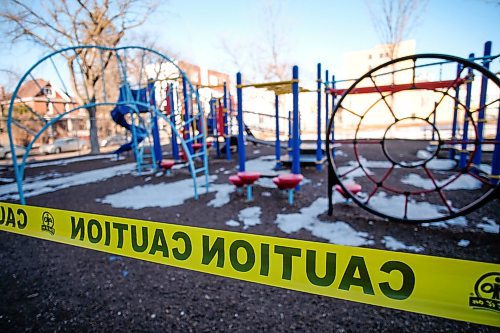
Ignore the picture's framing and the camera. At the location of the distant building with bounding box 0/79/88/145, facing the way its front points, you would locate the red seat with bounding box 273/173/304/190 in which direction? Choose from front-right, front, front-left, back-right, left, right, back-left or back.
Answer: front-right

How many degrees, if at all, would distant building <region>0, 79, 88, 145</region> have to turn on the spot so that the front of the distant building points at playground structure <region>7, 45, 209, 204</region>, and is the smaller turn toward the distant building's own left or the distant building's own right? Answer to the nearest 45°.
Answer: approximately 45° to the distant building's own right

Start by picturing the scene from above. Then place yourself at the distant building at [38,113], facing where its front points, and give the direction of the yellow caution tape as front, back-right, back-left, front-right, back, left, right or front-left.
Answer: front-right

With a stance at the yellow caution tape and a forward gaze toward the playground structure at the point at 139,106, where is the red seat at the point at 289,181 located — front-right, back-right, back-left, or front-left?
front-right

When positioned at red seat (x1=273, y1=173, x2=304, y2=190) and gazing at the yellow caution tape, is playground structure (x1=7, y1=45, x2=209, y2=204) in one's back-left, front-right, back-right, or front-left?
back-right

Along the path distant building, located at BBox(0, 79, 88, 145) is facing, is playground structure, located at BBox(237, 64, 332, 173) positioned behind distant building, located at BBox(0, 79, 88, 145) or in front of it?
in front

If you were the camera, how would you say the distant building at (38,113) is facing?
facing the viewer and to the right of the viewer

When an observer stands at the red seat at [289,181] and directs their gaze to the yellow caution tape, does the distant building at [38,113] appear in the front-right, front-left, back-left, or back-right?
back-right
